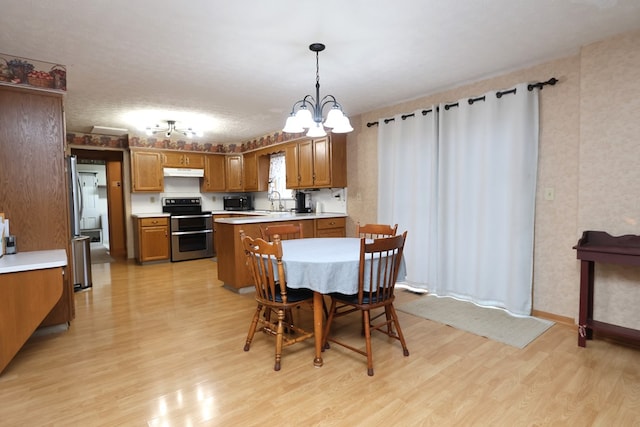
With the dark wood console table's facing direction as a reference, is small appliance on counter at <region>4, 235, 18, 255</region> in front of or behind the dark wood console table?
in front

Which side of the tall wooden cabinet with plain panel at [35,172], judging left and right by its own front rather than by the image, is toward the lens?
right

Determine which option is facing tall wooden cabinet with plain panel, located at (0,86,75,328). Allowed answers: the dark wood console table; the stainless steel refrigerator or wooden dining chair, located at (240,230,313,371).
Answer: the dark wood console table

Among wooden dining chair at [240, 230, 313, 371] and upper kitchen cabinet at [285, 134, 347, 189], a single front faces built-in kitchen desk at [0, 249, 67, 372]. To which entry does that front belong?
the upper kitchen cabinet

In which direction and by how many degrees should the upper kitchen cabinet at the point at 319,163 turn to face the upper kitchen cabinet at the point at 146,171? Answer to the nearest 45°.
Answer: approximately 45° to its right

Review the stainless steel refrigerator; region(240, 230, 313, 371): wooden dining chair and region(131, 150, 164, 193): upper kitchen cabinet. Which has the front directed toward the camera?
the upper kitchen cabinet

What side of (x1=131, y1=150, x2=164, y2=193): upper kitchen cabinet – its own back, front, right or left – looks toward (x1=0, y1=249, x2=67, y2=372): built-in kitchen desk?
front

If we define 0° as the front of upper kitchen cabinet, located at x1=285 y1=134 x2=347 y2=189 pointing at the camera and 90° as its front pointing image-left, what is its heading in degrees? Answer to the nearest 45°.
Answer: approximately 45°

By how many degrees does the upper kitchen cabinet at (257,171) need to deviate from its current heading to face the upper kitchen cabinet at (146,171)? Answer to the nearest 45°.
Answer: approximately 45° to its right

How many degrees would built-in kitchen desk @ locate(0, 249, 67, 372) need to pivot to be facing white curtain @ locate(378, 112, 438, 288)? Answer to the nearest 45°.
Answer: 0° — it already faces it

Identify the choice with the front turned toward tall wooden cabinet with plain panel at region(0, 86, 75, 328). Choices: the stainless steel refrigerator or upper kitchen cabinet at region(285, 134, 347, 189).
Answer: the upper kitchen cabinet

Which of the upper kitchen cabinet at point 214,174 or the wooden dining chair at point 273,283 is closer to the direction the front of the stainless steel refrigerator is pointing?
the upper kitchen cabinet

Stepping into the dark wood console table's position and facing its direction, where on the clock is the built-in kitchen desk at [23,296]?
The built-in kitchen desk is roughly at 12 o'clock from the dark wood console table.

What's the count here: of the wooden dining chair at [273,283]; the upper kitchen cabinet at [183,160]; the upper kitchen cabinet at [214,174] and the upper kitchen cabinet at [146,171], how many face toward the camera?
3

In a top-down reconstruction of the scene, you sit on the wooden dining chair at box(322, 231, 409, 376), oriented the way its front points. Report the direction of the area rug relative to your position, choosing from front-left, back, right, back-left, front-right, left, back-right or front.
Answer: right

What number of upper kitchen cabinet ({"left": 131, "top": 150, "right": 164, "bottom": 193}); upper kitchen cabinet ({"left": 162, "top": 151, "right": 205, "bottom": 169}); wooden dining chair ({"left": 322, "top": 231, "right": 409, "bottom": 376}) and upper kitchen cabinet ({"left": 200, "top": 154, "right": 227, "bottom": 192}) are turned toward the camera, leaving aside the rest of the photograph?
3
